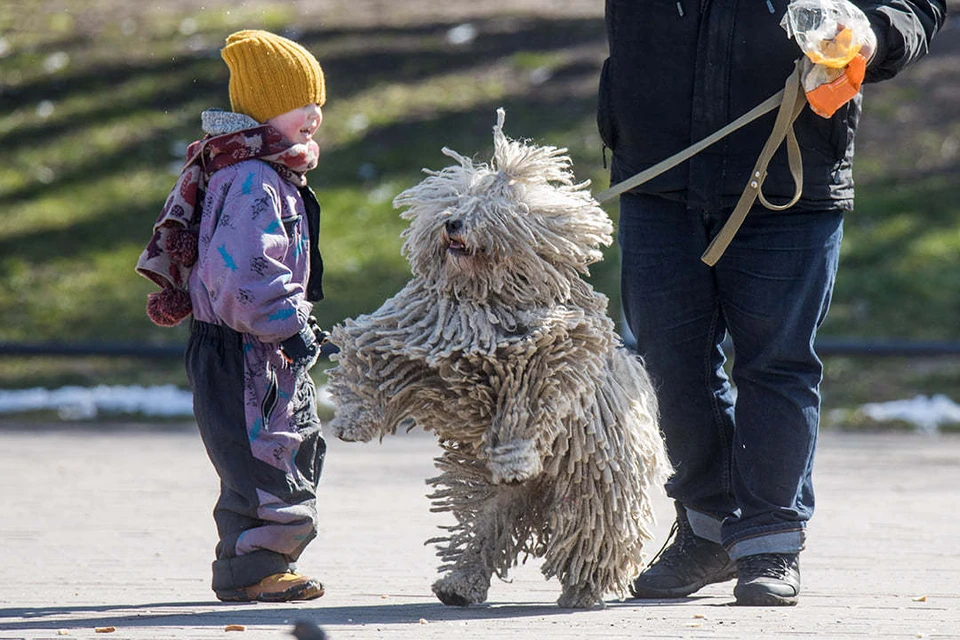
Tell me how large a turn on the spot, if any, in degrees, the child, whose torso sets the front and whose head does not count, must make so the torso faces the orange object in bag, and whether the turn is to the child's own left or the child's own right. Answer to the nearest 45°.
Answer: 0° — they already face it

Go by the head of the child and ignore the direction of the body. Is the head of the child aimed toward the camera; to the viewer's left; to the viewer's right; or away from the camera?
to the viewer's right

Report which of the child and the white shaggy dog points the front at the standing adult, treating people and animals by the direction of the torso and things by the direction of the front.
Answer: the child

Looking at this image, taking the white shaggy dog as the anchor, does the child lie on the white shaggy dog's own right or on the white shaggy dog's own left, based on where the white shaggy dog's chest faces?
on the white shaggy dog's own right

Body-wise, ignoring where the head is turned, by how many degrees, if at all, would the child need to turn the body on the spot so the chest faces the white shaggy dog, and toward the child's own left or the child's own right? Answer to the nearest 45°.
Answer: approximately 45° to the child's own right

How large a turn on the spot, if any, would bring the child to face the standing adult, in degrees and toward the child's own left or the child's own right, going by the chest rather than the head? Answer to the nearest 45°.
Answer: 0° — they already face them

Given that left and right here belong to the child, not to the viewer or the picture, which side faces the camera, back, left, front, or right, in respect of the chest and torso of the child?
right

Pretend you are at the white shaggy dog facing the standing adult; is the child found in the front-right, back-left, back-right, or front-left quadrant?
back-left

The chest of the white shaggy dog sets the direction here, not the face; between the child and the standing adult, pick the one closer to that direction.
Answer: the child
